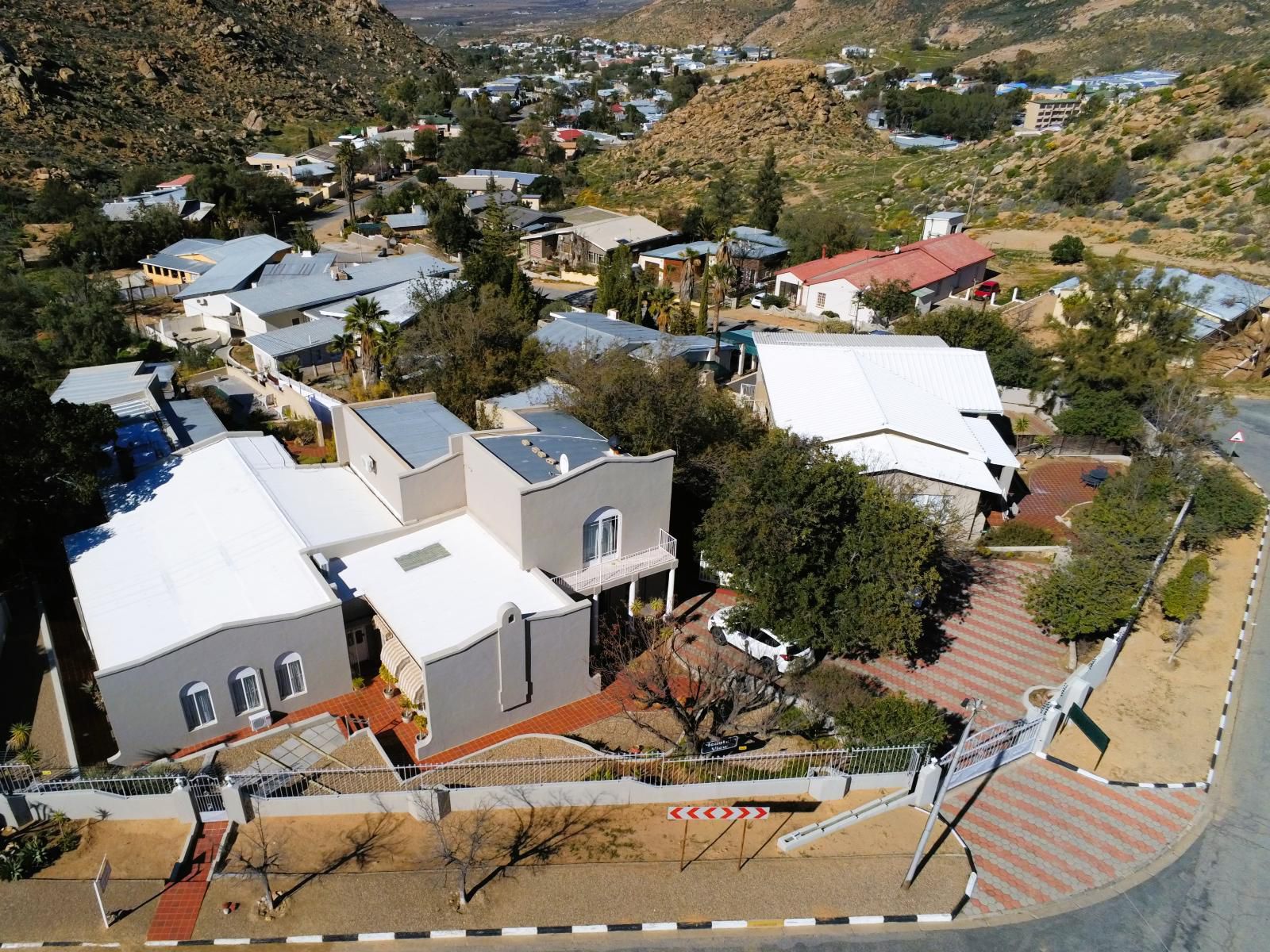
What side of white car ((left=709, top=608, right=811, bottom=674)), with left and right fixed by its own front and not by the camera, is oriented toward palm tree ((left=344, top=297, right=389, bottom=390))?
front

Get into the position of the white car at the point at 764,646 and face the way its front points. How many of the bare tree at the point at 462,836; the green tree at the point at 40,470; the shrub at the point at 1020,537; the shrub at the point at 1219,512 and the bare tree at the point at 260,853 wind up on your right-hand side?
2

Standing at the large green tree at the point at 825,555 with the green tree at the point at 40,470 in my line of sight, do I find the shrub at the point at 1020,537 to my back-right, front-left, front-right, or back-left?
back-right

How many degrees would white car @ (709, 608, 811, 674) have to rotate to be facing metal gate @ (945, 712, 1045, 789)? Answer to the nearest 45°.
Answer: approximately 180°

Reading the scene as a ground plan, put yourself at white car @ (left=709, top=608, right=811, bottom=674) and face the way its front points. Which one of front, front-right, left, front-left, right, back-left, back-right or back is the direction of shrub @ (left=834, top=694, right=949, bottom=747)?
back

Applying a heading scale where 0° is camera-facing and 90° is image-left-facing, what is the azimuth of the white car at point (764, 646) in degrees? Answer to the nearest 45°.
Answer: approximately 135°

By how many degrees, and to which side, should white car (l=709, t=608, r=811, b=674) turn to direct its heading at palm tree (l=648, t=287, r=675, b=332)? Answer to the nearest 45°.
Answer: approximately 45° to its right

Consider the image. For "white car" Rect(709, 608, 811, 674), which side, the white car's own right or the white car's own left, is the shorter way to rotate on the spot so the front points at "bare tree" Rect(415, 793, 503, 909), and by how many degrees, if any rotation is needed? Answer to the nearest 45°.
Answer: approximately 90° to the white car's own left

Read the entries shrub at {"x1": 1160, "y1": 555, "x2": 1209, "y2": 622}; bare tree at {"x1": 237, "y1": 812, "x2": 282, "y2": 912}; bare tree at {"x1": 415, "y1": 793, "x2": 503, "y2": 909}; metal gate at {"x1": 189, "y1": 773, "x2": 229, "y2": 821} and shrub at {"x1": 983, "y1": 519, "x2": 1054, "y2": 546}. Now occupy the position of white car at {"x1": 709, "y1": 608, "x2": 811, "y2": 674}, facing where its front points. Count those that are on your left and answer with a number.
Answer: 3

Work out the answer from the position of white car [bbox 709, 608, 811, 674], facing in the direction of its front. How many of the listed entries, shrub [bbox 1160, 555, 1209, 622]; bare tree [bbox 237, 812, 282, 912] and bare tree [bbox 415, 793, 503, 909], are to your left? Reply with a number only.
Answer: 2

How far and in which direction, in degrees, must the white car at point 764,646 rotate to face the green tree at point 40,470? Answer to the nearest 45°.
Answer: approximately 45° to its left

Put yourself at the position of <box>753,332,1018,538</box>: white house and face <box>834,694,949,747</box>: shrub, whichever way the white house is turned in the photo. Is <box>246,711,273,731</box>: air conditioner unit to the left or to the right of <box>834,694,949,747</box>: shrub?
right

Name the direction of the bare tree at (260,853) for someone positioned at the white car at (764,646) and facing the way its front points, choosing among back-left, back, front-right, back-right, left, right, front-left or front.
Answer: left

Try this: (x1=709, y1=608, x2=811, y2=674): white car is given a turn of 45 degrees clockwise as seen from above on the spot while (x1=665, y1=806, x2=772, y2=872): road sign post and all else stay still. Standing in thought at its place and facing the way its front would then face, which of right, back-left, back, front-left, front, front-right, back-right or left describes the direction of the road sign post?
back

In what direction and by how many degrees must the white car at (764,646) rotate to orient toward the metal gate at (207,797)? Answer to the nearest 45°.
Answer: approximately 90° to its left

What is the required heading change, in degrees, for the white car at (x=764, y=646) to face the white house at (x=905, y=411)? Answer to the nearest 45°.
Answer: approximately 45° to its right
